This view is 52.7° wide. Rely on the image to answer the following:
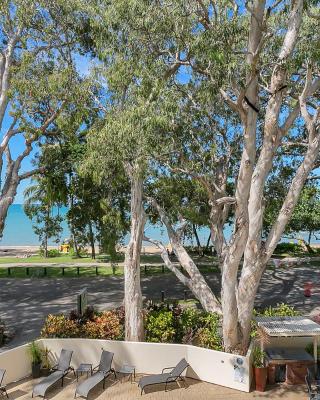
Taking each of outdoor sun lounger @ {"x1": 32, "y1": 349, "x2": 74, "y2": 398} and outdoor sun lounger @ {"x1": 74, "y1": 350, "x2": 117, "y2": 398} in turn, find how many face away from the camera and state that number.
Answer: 0

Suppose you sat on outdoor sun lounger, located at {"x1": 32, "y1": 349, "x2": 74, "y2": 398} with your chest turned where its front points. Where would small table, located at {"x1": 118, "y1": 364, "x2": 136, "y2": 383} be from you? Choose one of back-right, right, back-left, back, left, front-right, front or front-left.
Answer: back-left

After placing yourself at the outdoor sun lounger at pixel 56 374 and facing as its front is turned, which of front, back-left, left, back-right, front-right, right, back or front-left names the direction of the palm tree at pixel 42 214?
back-right

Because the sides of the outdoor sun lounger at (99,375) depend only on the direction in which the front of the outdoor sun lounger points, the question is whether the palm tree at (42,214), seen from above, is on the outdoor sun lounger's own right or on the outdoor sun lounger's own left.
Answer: on the outdoor sun lounger's own right

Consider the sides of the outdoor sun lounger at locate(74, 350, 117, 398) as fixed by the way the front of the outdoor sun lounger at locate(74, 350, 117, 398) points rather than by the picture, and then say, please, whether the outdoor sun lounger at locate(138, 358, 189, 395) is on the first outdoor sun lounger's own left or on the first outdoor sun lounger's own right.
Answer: on the first outdoor sun lounger's own left

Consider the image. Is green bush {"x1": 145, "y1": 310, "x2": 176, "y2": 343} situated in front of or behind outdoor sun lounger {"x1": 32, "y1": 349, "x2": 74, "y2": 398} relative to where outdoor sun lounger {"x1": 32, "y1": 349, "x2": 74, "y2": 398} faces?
behind

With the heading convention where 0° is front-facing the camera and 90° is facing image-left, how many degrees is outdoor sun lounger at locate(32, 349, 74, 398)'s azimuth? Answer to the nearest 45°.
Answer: approximately 45°

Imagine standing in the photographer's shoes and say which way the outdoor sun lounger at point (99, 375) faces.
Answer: facing the viewer and to the left of the viewer

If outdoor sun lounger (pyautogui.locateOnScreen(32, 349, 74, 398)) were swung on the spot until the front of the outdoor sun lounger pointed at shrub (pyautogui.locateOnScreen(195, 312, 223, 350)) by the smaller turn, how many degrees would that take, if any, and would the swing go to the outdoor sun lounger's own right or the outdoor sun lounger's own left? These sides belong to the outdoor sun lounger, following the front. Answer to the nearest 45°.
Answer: approximately 135° to the outdoor sun lounger's own left

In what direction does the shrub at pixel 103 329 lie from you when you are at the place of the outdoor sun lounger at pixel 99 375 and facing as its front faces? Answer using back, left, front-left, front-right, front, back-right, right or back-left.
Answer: back-right

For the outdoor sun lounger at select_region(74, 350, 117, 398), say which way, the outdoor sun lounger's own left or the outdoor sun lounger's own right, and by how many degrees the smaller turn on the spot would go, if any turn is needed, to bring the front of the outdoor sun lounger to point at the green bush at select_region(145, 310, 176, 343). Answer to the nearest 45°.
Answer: approximately 180°

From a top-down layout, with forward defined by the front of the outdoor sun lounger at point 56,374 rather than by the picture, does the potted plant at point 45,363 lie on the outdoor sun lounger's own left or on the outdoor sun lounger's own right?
on the outdoor sun lounger's own right

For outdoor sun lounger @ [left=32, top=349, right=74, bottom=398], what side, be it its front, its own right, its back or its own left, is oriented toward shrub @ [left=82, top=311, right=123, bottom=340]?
back
